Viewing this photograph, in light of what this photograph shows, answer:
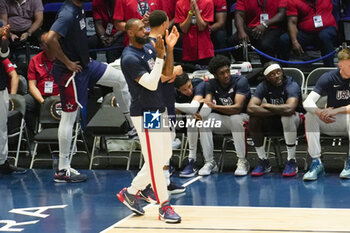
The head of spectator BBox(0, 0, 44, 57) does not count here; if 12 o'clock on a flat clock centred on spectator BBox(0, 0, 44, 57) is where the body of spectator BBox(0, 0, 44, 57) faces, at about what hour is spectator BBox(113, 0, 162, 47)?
spectator BBox(113, 0, 162, 47) is roughly at 10 o'clock from spectator BBox(0, 0, 44, 57).

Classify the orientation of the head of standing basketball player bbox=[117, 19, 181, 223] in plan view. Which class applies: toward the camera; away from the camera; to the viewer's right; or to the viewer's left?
to the viewer's right

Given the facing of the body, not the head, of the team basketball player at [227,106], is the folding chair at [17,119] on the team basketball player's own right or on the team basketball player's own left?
on the team basketball player's own right

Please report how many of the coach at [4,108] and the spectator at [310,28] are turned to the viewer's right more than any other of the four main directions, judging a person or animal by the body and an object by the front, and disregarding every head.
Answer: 1

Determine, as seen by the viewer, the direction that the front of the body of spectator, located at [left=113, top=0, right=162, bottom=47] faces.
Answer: toward the camera

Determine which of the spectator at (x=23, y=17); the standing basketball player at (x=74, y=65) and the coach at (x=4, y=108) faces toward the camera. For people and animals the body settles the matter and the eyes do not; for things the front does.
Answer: the spectator at (x=23, y=17)

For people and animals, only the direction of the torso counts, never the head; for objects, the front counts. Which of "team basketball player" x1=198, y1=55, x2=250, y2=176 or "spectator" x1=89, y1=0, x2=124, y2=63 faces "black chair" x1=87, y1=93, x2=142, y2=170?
the spectator

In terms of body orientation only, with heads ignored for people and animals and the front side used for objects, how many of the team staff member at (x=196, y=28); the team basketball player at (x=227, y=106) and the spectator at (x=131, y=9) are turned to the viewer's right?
0

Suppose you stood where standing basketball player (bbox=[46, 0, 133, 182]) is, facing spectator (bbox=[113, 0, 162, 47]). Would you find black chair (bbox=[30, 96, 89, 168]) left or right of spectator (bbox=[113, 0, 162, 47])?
left

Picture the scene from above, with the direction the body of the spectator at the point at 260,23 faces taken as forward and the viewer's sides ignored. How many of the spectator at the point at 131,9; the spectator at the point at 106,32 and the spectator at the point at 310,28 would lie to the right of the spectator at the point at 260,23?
2

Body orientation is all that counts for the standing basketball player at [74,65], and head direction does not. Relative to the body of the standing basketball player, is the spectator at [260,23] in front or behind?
in front

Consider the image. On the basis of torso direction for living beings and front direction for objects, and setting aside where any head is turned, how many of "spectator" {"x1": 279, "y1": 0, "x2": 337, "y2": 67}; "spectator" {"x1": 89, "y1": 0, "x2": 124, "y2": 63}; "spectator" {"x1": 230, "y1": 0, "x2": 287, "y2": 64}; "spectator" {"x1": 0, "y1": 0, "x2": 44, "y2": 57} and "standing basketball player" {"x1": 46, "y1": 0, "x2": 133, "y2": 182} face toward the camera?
4

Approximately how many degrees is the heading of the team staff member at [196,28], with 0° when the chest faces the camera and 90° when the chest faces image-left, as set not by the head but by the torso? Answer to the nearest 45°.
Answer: approximately 0°

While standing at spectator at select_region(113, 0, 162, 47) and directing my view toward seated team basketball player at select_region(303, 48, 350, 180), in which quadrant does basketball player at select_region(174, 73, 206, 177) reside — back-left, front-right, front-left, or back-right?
front-right

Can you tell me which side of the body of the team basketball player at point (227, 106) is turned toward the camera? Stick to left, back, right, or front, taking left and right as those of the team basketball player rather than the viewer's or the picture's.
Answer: front

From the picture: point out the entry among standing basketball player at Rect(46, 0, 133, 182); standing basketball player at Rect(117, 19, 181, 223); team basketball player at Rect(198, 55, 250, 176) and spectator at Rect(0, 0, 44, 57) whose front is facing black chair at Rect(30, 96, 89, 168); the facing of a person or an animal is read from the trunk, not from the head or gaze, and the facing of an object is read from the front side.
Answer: the spectator

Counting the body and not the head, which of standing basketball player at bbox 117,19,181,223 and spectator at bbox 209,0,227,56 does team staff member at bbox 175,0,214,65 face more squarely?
the standing basketball player
